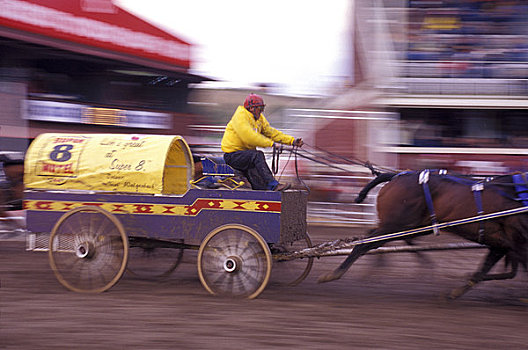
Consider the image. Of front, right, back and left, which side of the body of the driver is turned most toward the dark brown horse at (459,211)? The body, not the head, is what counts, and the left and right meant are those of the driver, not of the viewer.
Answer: front

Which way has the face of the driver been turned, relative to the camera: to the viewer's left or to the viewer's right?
to the viewer's right

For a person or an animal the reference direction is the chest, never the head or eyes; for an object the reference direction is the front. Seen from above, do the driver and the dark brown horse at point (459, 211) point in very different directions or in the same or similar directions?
same or similar directions

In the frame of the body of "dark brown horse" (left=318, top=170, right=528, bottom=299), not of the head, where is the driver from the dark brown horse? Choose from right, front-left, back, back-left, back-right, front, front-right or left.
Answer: back

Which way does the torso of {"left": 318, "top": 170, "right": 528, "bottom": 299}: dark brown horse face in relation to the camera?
to the viewer's right

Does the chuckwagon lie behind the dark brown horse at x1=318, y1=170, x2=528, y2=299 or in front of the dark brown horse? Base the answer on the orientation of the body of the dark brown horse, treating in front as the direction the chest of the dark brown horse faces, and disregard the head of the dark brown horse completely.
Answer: behind

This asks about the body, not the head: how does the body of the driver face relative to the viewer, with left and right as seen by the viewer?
facing to the right of the viewer

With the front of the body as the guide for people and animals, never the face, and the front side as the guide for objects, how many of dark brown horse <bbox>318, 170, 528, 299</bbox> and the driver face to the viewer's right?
2
